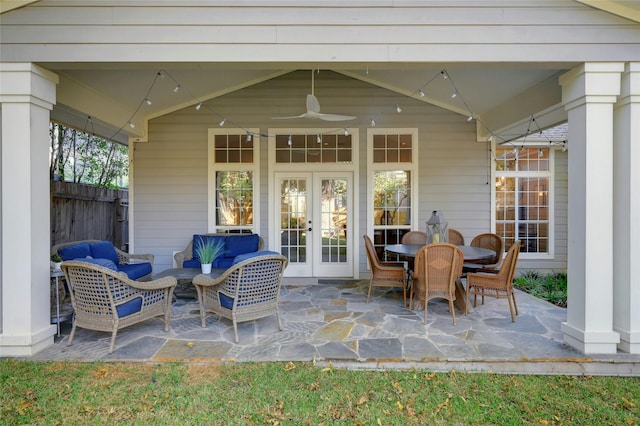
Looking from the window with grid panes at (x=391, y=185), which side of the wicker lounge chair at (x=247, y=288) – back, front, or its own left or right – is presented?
right

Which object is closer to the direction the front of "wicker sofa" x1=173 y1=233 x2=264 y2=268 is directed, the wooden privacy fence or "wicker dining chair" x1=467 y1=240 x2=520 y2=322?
the wicker dining chair

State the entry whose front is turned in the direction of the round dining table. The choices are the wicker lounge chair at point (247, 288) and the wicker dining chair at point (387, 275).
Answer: the wicker dining chair

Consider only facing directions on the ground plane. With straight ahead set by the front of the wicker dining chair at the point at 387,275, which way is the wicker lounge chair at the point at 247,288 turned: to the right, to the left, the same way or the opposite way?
the opposite way

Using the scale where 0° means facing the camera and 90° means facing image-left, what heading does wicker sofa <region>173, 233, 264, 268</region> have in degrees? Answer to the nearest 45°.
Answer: approximately 0°

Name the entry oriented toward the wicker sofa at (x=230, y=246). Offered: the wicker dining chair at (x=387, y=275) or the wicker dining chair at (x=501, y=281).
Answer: the wicker dining chair at (x=501, y=281)

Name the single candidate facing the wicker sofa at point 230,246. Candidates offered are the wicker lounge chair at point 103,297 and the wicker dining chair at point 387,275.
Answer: the wicker lounge chair

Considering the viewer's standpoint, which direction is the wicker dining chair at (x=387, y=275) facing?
facing to the right of the viewer

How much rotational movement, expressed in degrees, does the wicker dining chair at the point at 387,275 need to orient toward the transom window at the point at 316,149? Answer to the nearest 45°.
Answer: approximately 135° to its left

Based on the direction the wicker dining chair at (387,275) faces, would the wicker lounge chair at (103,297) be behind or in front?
behind

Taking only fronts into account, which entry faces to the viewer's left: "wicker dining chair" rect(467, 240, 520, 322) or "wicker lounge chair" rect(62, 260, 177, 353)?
the wicker dining chair

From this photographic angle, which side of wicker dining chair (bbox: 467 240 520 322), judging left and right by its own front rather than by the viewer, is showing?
left
